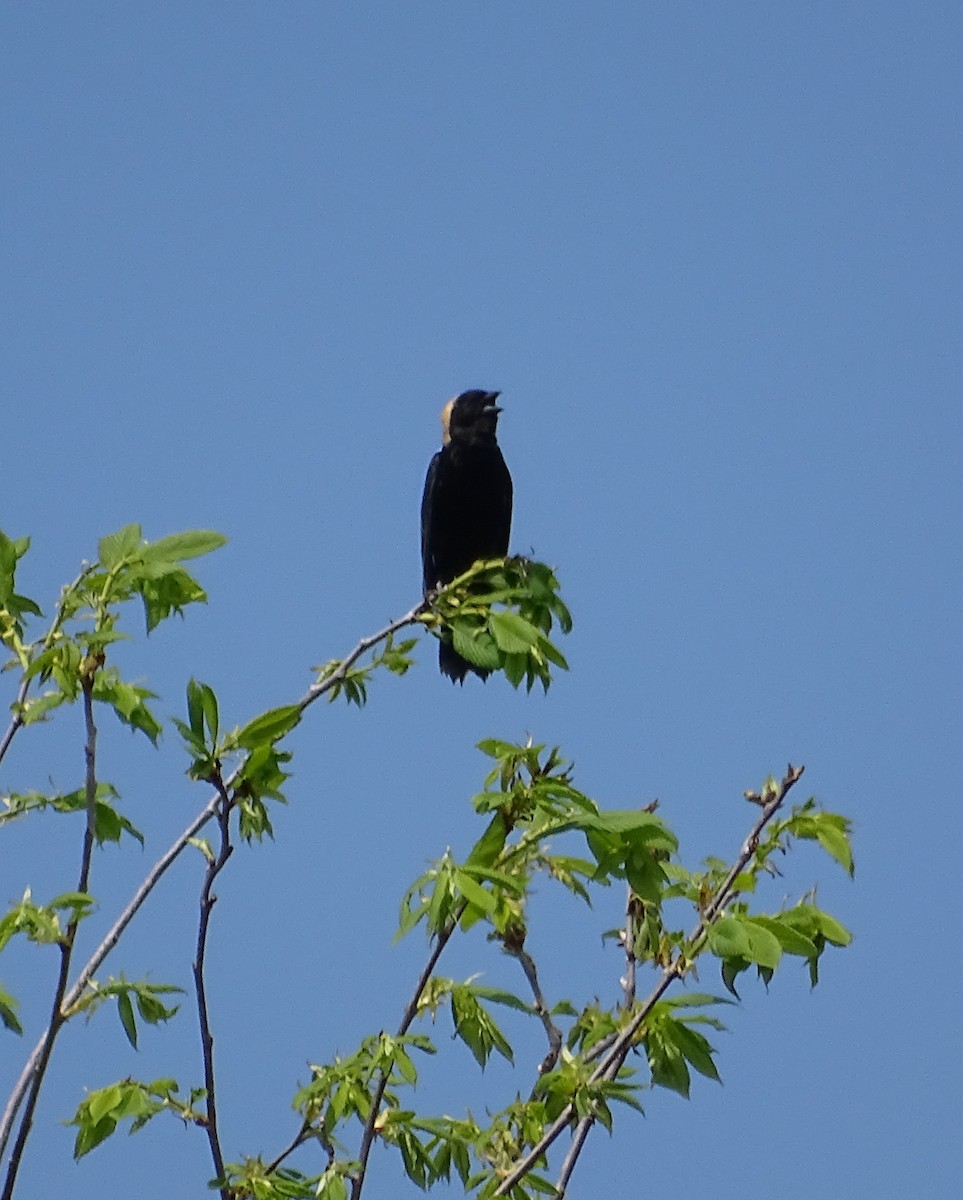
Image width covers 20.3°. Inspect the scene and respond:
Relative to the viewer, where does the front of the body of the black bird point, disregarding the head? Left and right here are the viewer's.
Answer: facing the viewer and to the right of the viewer
